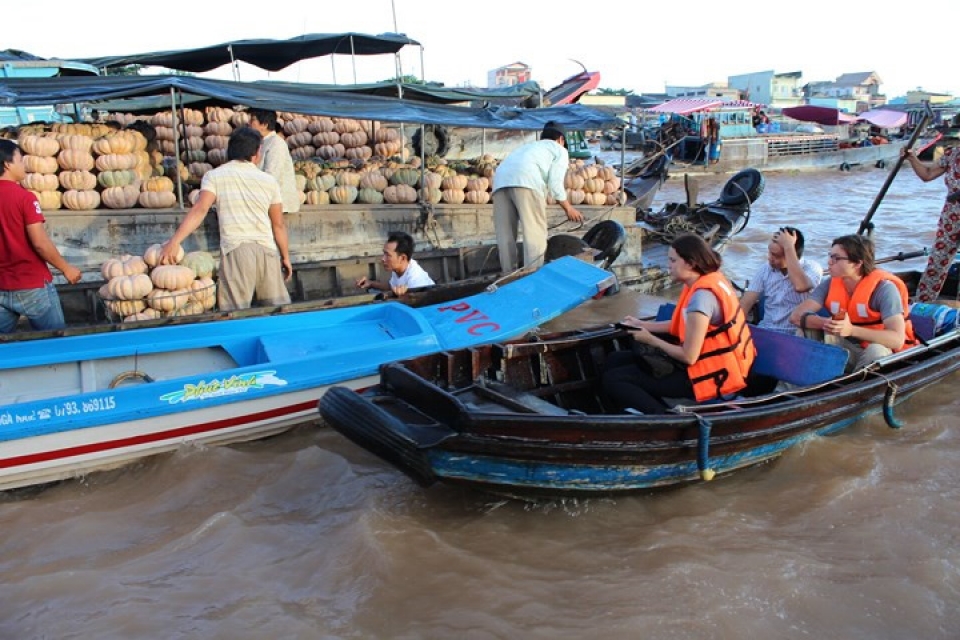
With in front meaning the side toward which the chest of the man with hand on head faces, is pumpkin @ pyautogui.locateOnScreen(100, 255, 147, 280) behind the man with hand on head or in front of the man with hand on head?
in front

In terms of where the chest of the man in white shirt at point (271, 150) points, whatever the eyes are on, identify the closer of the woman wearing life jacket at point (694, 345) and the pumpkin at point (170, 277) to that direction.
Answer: the pumpkin

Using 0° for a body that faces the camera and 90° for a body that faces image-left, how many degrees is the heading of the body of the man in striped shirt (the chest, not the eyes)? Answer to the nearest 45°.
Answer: approximately 180°

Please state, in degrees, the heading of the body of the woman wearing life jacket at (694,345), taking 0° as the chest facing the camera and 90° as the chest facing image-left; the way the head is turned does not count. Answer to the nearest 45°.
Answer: approximately 90°

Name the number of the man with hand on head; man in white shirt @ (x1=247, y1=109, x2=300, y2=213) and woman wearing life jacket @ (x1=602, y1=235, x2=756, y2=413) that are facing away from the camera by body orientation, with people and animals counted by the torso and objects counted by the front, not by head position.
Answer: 0

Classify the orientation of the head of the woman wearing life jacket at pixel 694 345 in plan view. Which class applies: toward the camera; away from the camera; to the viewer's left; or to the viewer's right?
to the viewer's left

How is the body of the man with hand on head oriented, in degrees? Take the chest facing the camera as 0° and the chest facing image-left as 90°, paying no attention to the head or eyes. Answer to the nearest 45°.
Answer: approximately 45°

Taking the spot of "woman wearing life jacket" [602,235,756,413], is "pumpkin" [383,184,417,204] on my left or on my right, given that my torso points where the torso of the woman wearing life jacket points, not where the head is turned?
on my right

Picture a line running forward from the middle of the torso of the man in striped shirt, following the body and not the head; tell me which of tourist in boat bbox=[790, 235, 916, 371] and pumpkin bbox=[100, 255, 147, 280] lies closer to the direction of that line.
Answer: the pumpkin

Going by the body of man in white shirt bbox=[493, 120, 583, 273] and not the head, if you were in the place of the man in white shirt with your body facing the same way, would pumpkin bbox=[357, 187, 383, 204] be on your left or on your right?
on your left

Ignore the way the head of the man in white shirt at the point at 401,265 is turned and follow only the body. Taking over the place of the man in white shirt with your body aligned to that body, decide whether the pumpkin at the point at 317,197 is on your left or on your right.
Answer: on your right

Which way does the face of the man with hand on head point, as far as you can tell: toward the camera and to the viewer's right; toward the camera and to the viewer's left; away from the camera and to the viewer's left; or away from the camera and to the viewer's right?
toward the camera and to the viewer's left

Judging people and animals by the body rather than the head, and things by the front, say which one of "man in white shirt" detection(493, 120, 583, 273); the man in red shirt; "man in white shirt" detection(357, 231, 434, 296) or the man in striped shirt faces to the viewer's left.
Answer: "man in white shirt" detection(357, 231, 434, 296)
